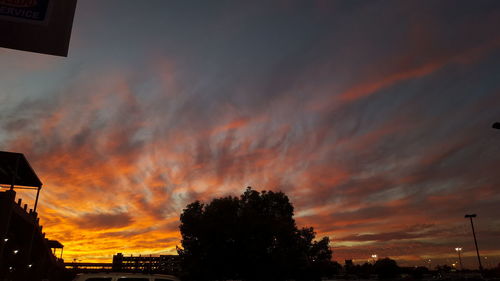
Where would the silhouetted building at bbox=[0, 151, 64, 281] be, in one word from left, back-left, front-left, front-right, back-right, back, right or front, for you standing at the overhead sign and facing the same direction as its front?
back

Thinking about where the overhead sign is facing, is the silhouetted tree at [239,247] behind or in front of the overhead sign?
behind

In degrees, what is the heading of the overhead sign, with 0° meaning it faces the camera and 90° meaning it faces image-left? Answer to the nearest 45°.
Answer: approximately 0°
